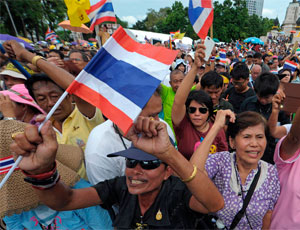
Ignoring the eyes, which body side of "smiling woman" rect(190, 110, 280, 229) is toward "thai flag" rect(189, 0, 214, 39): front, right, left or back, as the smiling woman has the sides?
back

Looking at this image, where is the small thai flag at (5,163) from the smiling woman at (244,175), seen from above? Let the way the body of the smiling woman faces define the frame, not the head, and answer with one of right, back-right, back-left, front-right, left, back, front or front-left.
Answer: front-right

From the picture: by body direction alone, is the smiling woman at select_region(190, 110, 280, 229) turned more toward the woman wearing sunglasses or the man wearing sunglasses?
the man wearing sunglasses

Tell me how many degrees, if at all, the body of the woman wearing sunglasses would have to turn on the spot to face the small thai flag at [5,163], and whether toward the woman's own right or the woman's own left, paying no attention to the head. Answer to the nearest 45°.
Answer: approximately 45° to the woman's own right

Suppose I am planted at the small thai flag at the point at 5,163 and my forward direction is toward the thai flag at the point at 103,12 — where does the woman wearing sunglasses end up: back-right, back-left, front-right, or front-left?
front-right

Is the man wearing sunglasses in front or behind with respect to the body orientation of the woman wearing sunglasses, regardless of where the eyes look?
in front

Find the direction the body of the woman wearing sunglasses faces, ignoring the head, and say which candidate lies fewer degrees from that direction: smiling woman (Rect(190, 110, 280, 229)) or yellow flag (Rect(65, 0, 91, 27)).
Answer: the smiling woman

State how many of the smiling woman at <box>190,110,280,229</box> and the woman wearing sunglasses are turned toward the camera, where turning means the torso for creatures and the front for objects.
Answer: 2

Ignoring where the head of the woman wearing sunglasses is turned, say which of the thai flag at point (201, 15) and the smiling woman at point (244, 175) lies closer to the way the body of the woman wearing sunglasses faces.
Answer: the smiling woman

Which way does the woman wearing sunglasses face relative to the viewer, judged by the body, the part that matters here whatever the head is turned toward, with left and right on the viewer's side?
facing the viewer

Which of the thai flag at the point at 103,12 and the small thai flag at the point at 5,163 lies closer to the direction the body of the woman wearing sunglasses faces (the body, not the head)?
the small thai flag

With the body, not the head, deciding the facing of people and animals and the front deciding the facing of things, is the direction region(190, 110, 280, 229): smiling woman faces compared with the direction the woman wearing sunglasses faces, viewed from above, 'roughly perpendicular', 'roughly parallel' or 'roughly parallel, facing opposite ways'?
roughly parallel

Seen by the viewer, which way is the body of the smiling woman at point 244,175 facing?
toward the camera
